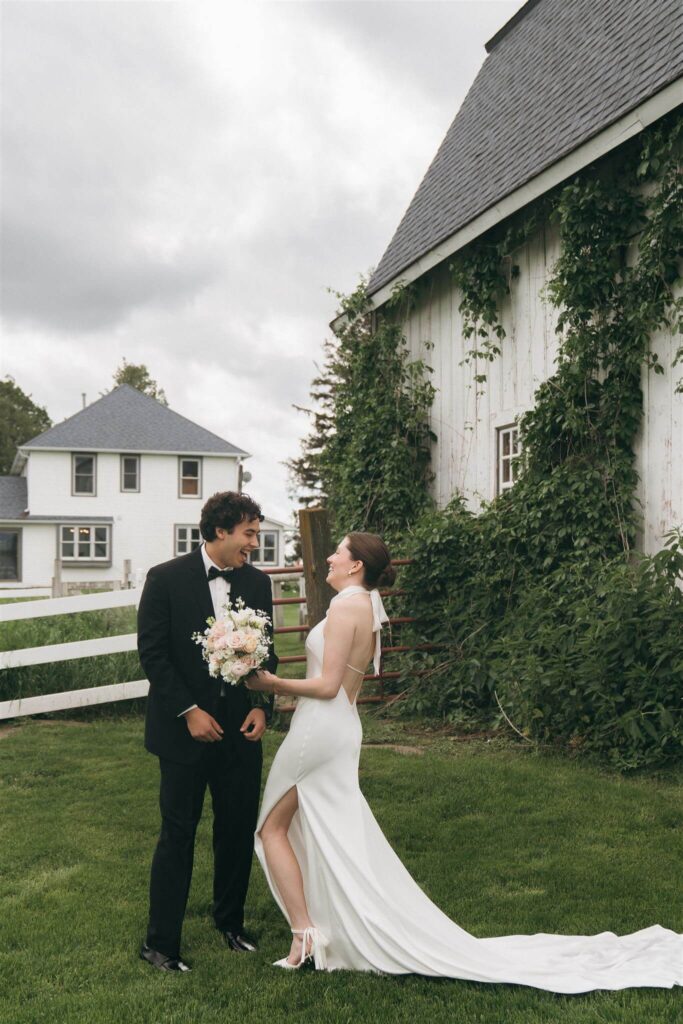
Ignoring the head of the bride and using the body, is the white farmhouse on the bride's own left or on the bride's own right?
on the bride's own right

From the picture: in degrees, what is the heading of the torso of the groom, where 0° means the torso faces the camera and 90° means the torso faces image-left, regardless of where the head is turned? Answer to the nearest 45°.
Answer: approximately 315°

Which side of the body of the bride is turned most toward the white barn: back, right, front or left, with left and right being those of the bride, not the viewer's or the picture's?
right

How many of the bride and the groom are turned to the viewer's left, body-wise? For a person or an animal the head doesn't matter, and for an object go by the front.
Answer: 1

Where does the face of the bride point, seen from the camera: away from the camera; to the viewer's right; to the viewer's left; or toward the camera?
to the viewer's left

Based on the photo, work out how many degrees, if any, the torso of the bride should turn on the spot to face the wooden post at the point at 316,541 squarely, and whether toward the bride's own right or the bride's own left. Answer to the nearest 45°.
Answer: approximately 90° to the bride's own right

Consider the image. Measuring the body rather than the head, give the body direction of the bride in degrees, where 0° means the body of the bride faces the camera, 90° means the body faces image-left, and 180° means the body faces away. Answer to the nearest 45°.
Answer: approximately 90°

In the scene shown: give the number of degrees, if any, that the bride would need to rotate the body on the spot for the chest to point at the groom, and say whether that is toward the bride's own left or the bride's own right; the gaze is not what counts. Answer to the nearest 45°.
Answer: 0° — they already face them

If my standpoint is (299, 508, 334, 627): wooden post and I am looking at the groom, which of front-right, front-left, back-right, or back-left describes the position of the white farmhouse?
back-right

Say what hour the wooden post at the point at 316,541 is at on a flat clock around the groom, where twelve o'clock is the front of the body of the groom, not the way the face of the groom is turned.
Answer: The wooden post is roughly at 8 o'clock from the groom.

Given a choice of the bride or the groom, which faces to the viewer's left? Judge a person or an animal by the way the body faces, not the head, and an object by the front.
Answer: the bride

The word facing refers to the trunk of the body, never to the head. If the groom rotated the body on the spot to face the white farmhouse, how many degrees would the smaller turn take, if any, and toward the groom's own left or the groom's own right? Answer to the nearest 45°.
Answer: approximately 135° to the groom's own left
